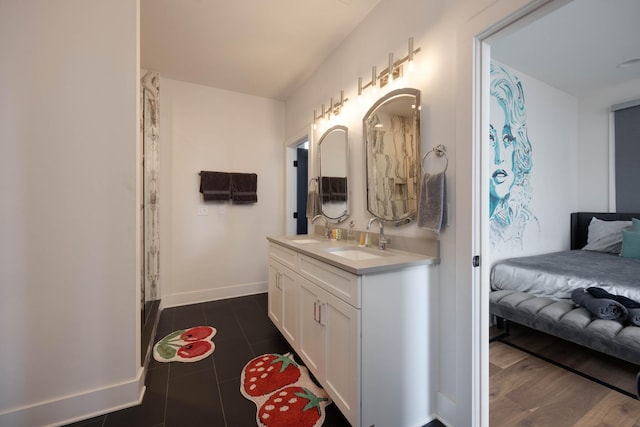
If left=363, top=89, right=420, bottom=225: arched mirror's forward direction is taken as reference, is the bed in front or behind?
behind

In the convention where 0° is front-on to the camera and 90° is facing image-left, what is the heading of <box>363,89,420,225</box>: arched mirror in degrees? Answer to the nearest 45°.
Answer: approximately 45°

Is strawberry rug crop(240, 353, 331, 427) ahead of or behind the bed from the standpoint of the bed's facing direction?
ahead

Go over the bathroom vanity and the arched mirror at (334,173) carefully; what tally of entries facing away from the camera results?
0

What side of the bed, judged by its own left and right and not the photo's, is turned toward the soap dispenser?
front

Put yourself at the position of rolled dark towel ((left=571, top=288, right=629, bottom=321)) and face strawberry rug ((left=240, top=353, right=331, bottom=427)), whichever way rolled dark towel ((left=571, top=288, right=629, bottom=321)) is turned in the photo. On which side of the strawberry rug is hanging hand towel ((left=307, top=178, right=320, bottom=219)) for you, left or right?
right

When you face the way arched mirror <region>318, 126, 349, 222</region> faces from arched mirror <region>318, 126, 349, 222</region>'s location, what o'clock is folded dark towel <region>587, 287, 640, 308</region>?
The folded dark towel is roughly at 8 o'clock from the arched mirror.

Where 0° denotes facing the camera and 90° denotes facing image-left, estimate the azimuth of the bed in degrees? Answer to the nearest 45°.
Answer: approximately 45°
